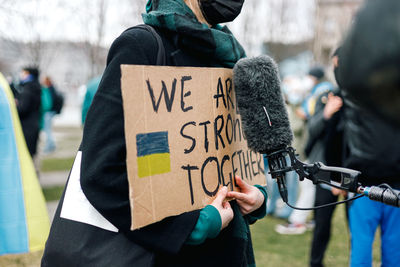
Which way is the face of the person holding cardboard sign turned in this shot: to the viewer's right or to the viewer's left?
to the viewer's right

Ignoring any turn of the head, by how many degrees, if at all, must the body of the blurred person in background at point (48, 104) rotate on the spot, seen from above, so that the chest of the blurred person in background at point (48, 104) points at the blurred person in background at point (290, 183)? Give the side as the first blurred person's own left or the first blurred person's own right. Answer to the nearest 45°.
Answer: approximately 135° to the first blurred person's own left

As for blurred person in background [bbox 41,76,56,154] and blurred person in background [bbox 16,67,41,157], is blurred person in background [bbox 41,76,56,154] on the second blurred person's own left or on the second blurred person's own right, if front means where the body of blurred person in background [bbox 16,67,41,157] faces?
on the second blurred person's own right
